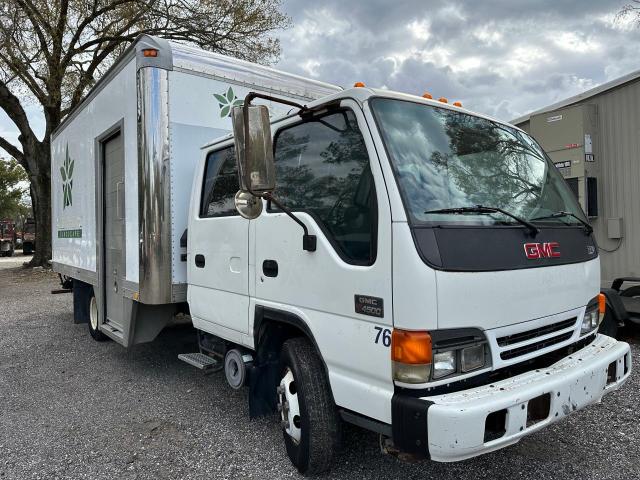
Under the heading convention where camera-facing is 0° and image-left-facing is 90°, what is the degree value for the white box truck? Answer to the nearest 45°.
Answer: approximately 315°

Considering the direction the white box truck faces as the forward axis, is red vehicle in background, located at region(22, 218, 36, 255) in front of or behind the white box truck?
behind

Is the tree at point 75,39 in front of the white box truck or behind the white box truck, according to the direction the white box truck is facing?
behind

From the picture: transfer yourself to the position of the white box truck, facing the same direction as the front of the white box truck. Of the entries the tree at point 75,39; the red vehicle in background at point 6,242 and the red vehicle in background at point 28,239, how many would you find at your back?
3

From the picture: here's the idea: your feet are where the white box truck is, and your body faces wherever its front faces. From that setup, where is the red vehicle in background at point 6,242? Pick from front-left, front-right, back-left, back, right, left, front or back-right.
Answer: back
